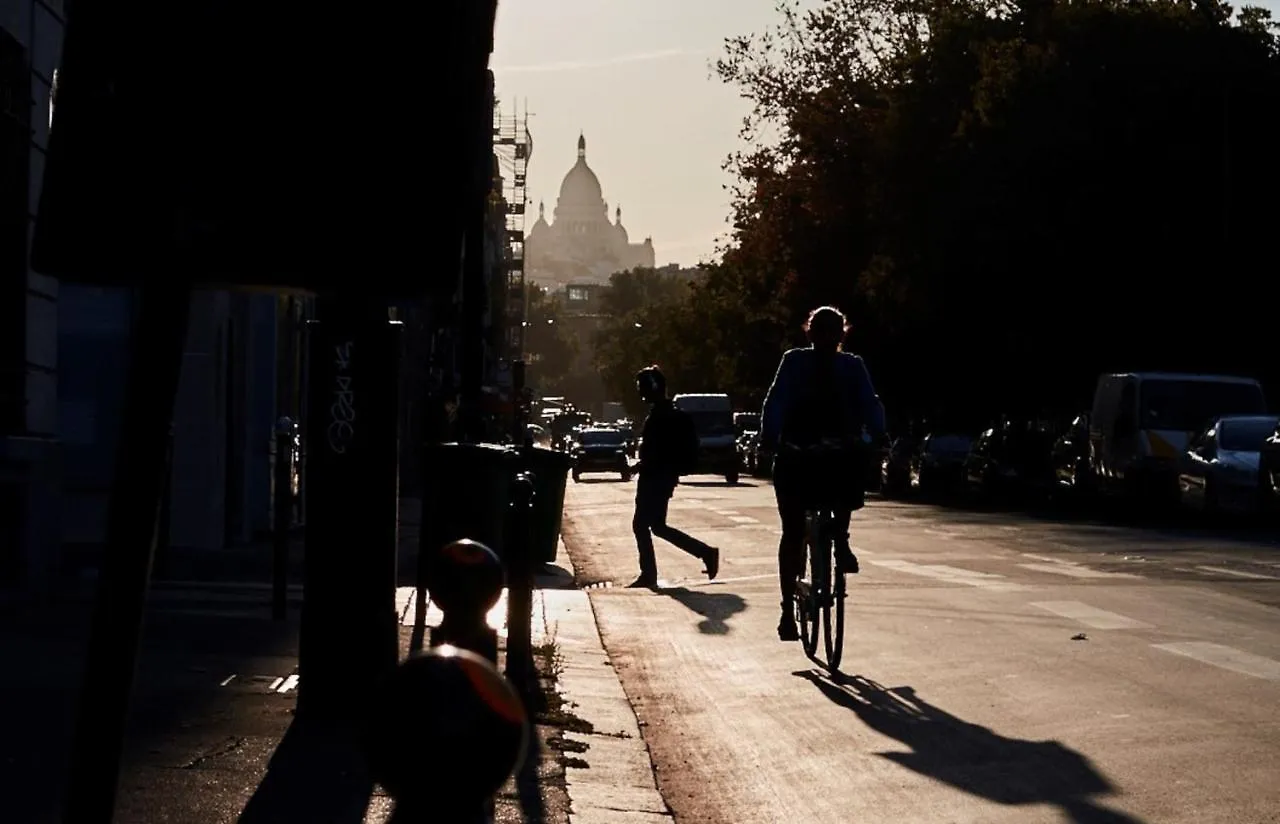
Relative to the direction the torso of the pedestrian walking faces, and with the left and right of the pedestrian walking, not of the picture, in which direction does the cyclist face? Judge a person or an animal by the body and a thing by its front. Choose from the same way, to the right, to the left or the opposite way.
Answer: to the left

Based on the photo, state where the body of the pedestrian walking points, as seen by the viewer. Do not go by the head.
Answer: to the viewer's left

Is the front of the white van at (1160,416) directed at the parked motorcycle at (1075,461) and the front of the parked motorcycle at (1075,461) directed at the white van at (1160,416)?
no

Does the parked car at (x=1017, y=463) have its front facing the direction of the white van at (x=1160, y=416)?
no

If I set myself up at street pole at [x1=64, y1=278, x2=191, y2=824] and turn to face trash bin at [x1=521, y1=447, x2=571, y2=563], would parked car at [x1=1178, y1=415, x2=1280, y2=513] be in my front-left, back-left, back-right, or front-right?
front-right

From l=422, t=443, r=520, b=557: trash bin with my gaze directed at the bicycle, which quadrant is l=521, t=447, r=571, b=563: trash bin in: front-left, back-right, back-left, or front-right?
front-left

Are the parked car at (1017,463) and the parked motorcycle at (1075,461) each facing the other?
no

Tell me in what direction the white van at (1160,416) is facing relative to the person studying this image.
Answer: facing the viewer and to the left of the viewer
